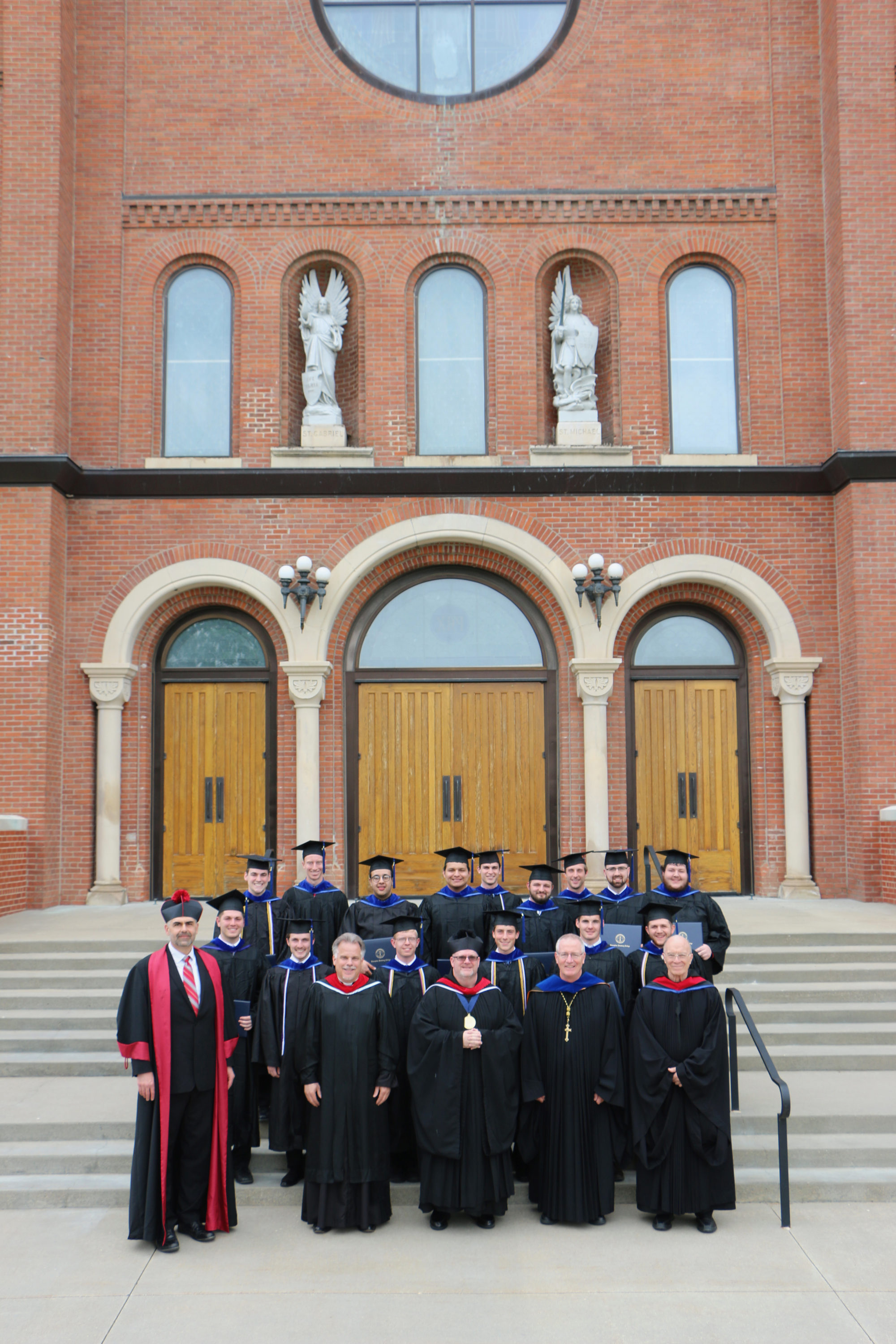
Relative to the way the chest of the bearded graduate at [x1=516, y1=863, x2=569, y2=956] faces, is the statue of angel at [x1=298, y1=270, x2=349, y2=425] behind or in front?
behind

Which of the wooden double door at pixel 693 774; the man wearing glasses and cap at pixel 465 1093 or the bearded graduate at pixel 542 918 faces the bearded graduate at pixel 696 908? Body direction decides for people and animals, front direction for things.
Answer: the wooden double door

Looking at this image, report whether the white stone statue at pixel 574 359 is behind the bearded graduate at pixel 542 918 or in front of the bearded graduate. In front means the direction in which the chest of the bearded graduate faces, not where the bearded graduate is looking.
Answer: behind

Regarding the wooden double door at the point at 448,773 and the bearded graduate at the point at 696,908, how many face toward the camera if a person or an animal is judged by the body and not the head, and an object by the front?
2

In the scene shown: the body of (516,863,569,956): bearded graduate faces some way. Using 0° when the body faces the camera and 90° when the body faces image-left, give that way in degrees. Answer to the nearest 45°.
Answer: approximately 0°

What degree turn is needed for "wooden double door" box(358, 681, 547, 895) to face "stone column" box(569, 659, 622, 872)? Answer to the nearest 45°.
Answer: approximately 90° to its left

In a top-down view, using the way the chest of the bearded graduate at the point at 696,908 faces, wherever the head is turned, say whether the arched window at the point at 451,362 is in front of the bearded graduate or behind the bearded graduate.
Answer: behind
